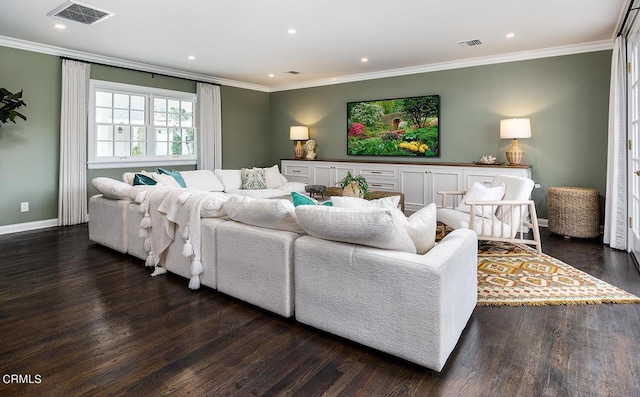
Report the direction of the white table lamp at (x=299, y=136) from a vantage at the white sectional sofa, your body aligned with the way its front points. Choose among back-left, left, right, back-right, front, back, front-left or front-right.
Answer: front-left

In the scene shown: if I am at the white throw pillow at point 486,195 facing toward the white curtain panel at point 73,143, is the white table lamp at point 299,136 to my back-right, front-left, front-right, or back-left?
front-right

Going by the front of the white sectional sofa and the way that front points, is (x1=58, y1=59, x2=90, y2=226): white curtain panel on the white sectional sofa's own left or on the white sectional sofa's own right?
on the white sectional sofa's own left

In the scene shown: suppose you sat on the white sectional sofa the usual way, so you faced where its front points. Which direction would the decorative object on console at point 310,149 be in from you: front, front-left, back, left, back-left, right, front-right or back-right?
front-left

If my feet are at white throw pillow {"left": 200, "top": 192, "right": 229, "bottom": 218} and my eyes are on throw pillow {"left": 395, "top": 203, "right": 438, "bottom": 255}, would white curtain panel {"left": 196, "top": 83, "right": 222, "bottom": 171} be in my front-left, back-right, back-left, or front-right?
back-left

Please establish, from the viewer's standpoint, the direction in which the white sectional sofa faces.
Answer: facing away from the viewer and to the right of the viewer
